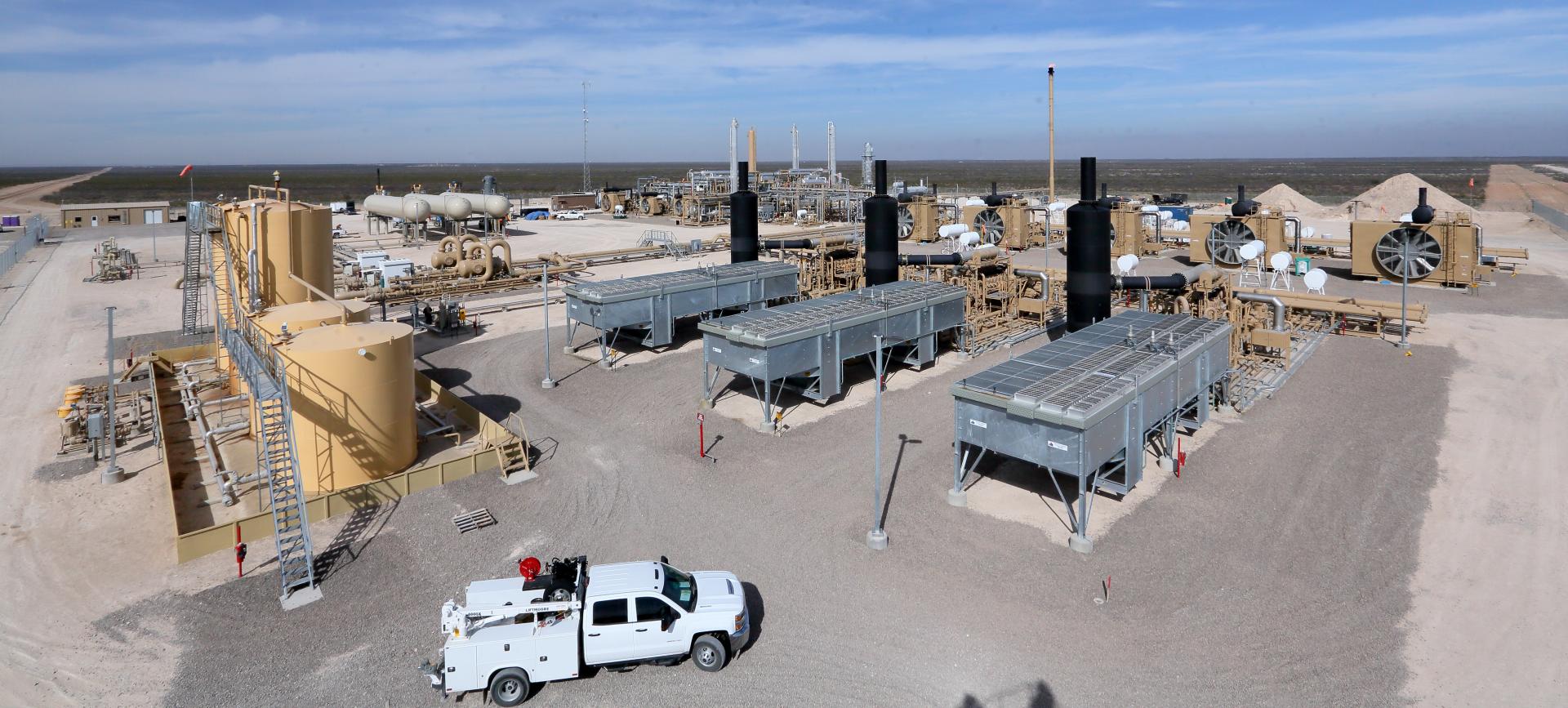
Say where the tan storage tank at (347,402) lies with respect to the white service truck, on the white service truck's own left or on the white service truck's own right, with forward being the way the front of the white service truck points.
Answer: on the white service truck's own left

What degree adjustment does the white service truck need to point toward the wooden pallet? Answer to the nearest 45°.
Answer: approximately 90° to its left

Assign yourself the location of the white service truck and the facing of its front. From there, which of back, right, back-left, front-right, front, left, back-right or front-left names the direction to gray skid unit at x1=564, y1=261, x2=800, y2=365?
left

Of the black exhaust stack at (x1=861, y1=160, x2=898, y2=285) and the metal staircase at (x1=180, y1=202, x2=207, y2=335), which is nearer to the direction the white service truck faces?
the black exhaust stack

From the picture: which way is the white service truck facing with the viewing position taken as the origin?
facing to the right of the viewer

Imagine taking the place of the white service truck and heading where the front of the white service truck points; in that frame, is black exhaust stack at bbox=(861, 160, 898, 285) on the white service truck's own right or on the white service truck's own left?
on the white service truck's own left
